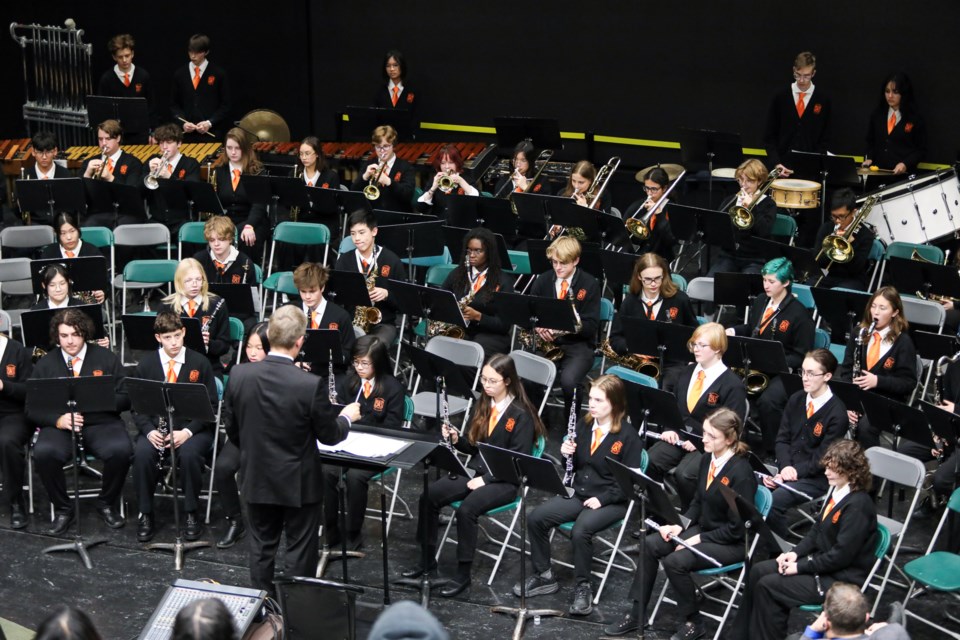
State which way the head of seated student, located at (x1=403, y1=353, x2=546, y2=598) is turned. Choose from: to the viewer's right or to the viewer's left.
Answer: to the viewer's left

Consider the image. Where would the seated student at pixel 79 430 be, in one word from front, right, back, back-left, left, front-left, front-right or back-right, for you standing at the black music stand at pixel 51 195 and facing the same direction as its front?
back

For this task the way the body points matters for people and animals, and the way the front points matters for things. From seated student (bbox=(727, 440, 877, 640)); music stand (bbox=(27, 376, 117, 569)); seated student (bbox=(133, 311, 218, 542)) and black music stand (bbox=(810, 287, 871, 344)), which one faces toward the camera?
seated student (bbox=(133, 311, 218, 542))

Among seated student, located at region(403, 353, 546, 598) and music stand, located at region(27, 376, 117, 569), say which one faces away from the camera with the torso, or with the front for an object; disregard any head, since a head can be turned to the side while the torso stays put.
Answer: the music stand

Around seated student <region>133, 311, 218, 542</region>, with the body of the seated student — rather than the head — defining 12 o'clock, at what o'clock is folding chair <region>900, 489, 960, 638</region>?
The folding chair is roughly at 10 o'clock from the seated student.

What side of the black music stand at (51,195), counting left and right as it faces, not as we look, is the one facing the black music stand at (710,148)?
right

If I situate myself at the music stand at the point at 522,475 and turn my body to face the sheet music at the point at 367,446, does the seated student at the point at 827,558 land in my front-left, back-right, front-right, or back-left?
back-left

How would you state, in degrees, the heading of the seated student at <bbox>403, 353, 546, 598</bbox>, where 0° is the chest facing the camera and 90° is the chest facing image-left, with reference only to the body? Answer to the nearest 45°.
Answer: approximately 45°

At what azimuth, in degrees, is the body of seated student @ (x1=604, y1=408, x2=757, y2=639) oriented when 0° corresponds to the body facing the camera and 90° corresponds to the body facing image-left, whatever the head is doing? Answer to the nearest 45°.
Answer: approximately 45°

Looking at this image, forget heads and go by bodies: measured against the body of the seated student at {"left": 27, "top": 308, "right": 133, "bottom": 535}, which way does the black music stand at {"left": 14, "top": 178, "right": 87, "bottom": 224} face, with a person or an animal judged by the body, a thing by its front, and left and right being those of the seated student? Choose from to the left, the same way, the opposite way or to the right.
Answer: the opposite way

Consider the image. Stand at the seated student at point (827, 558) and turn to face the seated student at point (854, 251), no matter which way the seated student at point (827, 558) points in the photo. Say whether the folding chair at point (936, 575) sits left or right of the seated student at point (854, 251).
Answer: right

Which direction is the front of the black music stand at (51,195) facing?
away from the camera

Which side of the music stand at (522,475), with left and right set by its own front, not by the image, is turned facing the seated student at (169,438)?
left

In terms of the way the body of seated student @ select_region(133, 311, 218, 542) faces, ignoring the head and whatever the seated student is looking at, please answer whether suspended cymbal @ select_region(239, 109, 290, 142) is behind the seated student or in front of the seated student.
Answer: behind

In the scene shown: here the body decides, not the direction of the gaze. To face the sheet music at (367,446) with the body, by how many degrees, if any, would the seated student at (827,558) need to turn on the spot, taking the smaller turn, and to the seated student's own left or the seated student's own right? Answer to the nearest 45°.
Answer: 0° — they already face it
